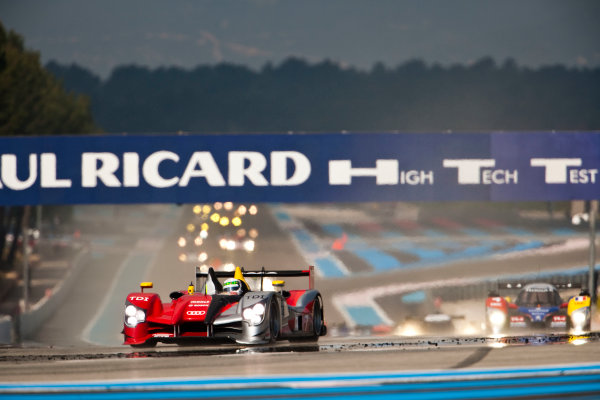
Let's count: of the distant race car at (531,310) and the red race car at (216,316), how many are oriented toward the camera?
2

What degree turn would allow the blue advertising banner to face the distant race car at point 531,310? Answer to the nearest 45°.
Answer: approximately 45° to its left

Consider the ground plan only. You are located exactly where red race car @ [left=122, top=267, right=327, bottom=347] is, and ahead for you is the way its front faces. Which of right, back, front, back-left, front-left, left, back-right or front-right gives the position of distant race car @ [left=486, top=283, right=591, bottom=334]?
back-left

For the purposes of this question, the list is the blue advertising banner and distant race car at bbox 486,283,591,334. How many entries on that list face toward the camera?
2

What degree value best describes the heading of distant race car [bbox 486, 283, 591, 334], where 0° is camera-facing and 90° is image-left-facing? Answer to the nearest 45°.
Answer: approximately 0°
